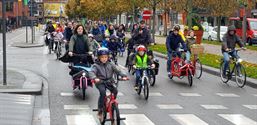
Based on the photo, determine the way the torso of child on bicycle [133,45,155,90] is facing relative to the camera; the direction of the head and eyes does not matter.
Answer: toward the camera

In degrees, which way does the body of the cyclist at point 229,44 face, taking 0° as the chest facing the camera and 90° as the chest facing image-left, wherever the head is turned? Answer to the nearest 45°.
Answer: approximately 315°

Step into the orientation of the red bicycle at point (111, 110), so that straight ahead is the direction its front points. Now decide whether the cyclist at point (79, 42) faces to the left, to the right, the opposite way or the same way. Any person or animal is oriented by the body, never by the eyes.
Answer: the same way

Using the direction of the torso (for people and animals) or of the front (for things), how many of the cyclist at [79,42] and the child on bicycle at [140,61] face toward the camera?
2

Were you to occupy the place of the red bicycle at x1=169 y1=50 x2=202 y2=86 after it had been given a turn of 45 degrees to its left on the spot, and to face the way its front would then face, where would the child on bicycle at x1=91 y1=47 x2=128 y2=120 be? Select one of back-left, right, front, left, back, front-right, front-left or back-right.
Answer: right

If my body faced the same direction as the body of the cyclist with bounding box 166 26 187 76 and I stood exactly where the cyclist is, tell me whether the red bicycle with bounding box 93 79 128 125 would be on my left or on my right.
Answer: on my right

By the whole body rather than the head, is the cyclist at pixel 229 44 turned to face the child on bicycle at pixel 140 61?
no

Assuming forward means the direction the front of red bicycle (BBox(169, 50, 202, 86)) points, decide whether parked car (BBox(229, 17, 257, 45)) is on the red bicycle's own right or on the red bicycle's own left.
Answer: on the red bicycle's own left

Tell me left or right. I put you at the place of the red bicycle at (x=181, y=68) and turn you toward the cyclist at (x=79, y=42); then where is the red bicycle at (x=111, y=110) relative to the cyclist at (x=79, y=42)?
left

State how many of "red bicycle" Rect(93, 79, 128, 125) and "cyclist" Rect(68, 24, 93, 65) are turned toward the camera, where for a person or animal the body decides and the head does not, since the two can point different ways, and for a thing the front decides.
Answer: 2

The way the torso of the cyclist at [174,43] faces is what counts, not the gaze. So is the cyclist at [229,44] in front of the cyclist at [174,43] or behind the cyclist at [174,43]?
in front

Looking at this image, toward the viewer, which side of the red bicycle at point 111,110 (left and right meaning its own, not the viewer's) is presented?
front

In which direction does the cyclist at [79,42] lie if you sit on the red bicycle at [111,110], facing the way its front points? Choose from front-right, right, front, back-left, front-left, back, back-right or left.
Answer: back

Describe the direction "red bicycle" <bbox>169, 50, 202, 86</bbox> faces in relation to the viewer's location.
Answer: facing the viewer and to the right of the viewer

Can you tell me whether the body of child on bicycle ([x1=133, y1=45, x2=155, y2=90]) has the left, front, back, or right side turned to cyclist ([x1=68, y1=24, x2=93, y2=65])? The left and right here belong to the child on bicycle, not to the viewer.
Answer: right

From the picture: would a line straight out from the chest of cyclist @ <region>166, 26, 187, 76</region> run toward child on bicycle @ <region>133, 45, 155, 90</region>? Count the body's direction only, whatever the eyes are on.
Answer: no

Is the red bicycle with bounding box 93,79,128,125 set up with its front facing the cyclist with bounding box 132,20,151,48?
no

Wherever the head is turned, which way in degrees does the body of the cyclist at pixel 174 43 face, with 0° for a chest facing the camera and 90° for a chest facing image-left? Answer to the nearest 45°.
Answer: approximately 315°

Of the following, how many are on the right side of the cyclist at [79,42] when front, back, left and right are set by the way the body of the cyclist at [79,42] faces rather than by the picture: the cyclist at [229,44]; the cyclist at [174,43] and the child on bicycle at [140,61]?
0
